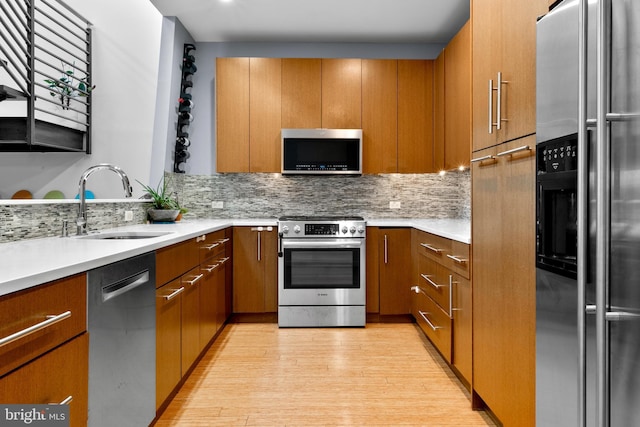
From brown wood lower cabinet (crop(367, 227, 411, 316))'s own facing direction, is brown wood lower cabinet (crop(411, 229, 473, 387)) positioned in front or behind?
in front

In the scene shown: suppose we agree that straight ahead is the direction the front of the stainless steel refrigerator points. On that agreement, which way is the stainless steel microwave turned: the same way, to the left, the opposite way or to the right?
to the left

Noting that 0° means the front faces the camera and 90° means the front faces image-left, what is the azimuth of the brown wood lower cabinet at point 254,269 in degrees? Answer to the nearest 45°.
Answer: approximately 0°

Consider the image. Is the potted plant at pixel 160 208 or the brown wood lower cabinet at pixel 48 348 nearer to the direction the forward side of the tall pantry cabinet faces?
the brown wood lower cabinet

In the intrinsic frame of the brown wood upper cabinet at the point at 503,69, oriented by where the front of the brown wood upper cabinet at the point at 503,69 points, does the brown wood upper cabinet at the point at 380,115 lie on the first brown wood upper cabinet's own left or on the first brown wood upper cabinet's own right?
on the first brown wood upper cabinet's own right

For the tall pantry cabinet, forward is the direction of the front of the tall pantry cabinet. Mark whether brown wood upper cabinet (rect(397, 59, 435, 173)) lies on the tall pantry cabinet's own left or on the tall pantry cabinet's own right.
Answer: on the tall pantry cabinet's own right

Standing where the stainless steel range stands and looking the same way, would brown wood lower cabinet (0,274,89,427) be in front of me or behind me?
in front

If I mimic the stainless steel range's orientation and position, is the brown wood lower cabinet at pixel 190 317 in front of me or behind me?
in front

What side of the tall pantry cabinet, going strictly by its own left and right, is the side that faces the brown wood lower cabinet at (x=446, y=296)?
right

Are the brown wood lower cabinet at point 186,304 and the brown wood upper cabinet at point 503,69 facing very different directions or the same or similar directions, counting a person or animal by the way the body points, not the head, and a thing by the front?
very different directions

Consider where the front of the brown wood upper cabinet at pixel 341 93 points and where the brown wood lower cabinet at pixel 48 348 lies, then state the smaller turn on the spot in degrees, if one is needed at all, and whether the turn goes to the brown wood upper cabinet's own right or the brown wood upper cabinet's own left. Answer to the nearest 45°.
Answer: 0° — it already faces it

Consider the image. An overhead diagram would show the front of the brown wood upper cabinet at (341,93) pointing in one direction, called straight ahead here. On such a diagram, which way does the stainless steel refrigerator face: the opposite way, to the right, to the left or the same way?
to the right

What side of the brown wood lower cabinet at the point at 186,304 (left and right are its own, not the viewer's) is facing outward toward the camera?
right

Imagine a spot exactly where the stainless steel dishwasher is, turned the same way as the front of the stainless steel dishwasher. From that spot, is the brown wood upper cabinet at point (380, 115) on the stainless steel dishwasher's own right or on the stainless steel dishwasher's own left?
on the stainless steel dishwasher's own left
